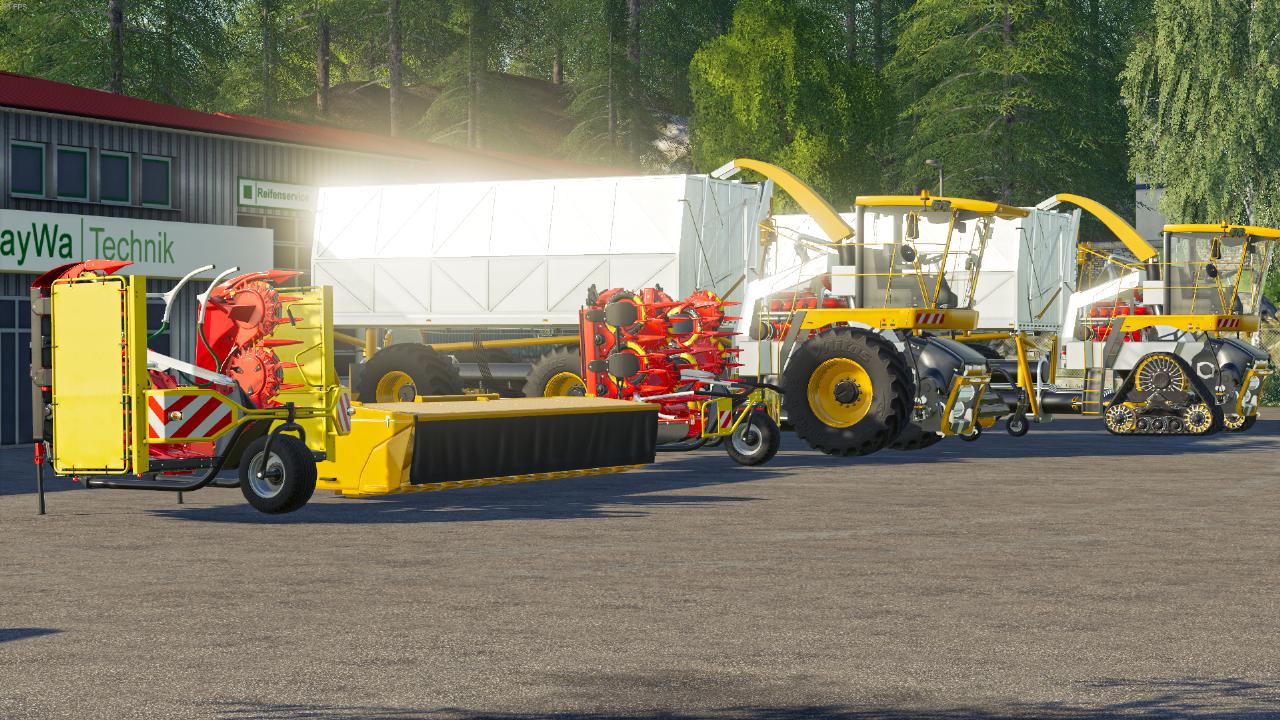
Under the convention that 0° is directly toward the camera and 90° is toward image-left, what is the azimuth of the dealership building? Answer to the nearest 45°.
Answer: approximately 315°

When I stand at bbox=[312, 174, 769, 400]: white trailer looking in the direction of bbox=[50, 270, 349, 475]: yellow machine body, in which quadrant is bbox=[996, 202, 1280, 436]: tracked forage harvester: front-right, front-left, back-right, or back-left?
back-left

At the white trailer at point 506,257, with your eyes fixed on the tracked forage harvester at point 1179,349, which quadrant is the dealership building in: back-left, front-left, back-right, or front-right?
back-left

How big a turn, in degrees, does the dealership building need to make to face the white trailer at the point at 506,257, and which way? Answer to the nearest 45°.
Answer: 0° — it already faces it

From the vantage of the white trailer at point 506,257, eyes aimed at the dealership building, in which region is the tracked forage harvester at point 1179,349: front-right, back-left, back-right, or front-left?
back-right
